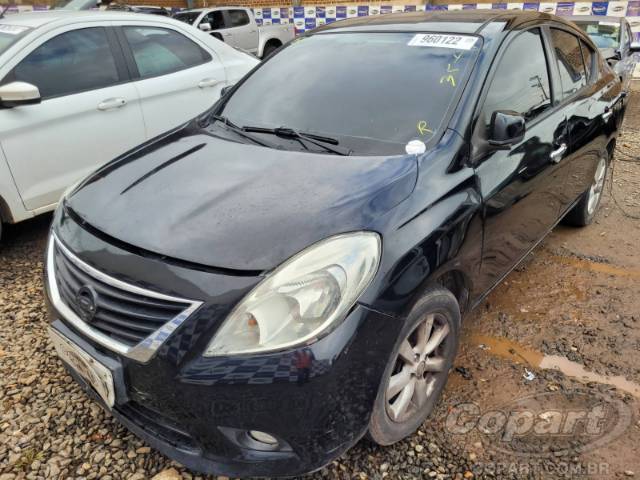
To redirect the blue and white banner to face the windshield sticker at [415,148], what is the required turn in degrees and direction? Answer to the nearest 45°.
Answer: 0° — it already faces it

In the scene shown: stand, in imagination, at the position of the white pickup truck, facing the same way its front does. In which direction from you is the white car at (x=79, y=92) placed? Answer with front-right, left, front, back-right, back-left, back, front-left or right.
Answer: front-left

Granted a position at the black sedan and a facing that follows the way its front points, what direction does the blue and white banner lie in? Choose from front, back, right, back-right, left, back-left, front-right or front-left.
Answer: back-right

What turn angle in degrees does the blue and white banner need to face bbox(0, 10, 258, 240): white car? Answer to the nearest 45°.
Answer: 0° — it already faces it

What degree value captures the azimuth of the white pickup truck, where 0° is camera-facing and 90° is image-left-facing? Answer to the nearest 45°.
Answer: approximately 45°

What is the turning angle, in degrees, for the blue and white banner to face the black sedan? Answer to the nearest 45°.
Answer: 0° — it already faces it

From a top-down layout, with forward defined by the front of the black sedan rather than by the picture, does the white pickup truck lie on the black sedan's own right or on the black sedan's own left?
on the black sedan's own right

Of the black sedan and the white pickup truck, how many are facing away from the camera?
0

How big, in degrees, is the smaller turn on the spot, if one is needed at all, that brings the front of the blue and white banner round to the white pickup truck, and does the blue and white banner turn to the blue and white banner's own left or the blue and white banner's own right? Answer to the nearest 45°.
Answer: approximately 45° to the blue and white banner's own right

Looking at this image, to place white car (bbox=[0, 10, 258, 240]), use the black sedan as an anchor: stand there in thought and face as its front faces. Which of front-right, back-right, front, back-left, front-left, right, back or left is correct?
right
